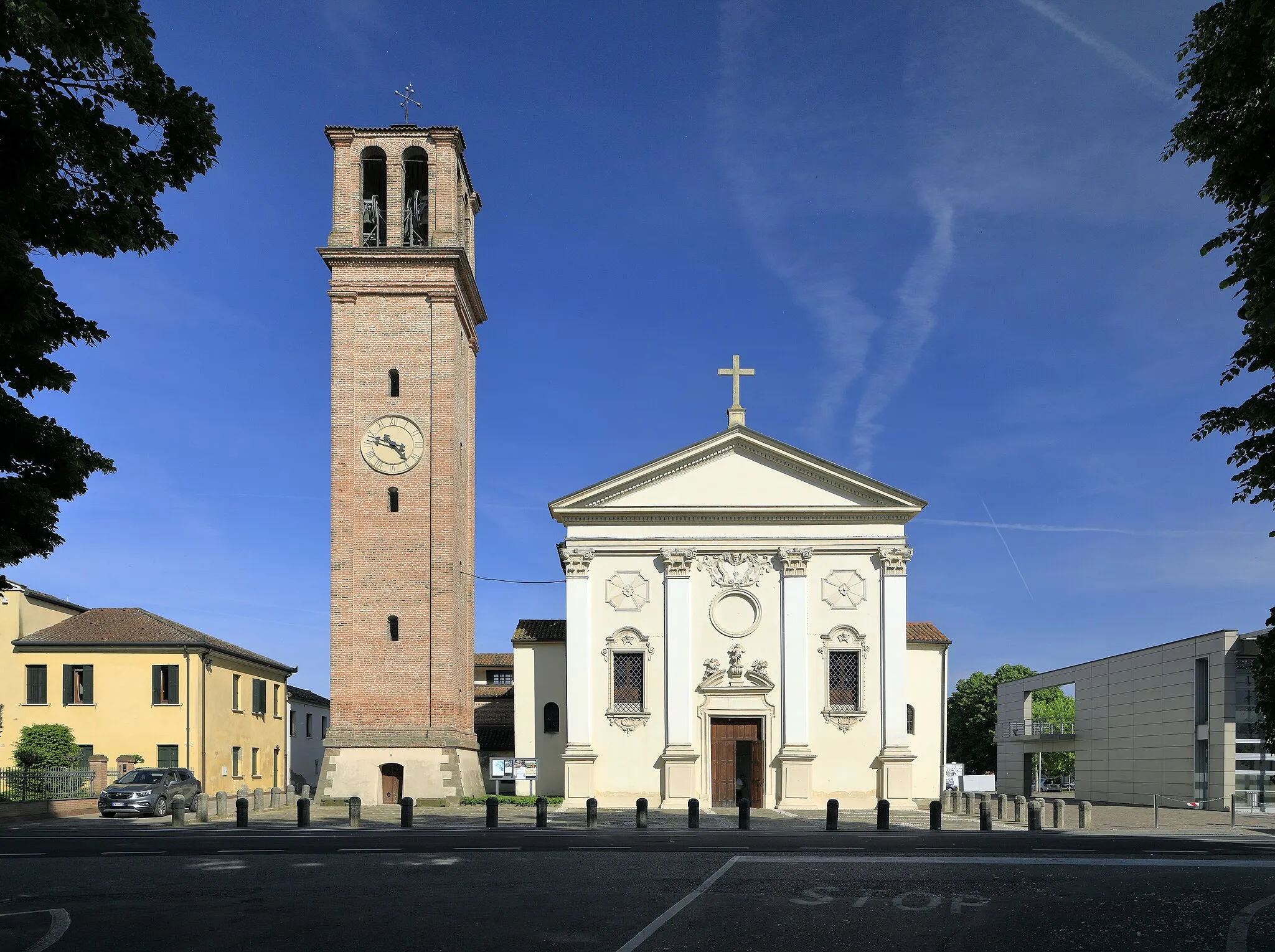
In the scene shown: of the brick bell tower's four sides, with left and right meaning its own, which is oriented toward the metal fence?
right

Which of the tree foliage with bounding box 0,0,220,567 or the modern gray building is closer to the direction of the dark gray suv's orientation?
the tree foliage

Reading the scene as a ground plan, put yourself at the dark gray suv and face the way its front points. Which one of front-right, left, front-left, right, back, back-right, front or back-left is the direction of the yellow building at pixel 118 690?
back-right

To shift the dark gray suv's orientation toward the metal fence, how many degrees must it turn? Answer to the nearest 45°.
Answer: approximately 90° to its right

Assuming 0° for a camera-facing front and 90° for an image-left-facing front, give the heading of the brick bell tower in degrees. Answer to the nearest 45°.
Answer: approximately 0°

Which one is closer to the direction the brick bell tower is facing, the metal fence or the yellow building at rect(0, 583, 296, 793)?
the metal fence

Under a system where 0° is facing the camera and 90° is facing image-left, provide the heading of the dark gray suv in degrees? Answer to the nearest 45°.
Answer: approximately 45°

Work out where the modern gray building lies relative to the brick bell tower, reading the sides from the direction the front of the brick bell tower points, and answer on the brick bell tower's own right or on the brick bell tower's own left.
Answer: on the brick bell tower's own left
